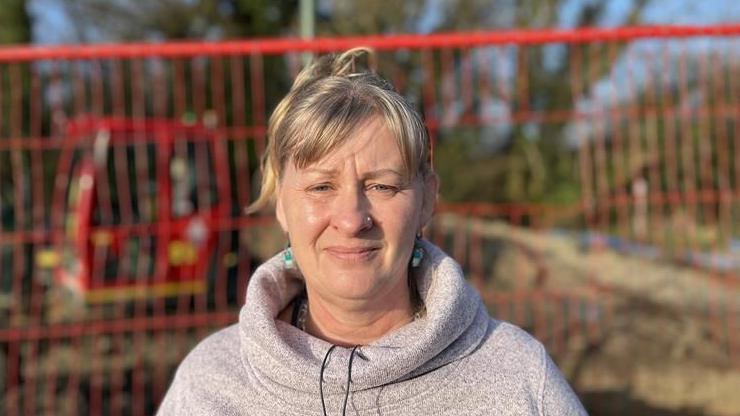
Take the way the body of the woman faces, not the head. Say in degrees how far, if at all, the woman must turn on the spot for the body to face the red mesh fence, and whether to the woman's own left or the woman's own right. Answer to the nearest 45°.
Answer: approximately 180°

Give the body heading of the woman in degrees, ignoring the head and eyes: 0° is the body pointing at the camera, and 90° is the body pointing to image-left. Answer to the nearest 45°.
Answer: approximately 0°
